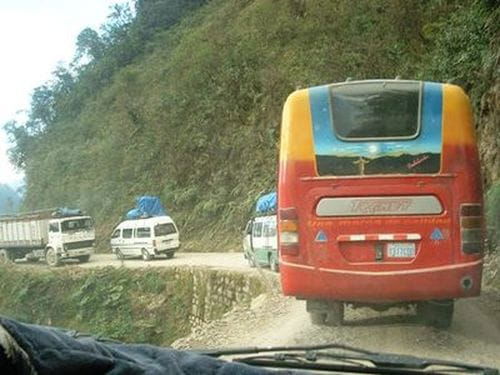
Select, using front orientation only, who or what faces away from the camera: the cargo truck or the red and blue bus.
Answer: the red and blue bus

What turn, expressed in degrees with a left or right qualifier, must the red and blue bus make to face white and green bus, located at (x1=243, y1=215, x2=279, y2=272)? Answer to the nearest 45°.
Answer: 0° — it already faces it

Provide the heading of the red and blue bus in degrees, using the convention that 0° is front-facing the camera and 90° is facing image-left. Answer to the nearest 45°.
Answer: approximately 180°

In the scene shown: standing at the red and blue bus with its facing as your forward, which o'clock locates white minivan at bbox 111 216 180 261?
The white minivan is roughly at 11 o'clock from the red and blue bus.

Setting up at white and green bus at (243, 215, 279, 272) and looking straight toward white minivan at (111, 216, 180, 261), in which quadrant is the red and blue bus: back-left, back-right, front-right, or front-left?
back-left

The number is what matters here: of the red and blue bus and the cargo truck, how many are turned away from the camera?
1

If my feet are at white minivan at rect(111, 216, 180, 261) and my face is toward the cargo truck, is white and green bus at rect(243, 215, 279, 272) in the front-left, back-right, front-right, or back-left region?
back-left

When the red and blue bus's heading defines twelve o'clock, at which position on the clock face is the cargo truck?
The cargo truck is roughly at 11 o'clock from the red and blue bus.

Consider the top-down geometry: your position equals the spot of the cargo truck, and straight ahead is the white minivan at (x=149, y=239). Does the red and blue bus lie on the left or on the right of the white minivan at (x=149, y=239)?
right

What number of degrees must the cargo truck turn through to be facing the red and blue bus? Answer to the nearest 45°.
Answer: approximately 45° to its right
